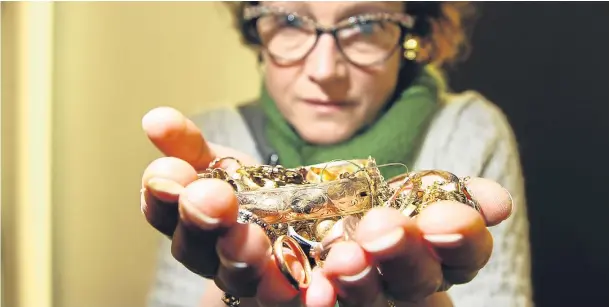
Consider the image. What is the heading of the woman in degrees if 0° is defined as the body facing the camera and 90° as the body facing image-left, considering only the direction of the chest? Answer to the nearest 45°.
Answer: approximately 0°
